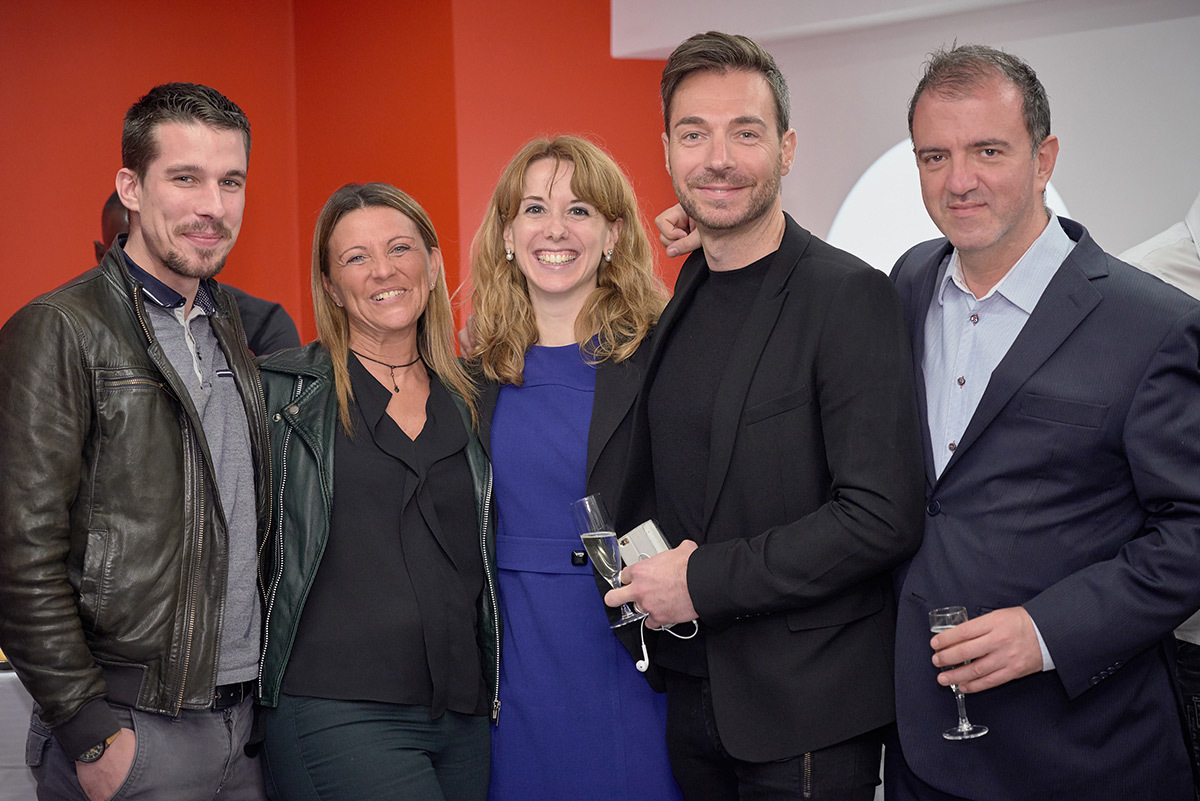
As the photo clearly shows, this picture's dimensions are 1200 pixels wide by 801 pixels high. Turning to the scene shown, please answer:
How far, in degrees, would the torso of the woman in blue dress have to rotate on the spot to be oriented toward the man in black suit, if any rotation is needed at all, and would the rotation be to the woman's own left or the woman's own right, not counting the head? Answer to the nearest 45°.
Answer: approximately 45° to the woman's own left

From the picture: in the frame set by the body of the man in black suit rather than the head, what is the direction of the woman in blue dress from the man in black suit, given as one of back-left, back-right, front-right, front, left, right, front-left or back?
right

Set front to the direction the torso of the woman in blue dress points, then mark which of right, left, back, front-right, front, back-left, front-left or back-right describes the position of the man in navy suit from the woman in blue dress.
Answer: front-left

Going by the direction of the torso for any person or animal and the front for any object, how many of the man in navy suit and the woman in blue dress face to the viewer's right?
0

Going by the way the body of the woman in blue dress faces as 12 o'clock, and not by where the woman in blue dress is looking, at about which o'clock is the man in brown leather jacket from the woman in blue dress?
The man in brown leather jacket is roughly at 2 o'clock from the woman in blue dress.

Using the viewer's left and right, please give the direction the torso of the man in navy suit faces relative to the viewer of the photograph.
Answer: facing the viewer and to the left of the viewer

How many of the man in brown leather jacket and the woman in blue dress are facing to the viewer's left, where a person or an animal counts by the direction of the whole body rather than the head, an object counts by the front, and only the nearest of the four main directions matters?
0

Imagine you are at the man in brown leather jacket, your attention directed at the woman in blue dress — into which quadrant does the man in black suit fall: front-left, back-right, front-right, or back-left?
front-right

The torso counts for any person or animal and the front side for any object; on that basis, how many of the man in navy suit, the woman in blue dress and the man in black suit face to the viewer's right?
0

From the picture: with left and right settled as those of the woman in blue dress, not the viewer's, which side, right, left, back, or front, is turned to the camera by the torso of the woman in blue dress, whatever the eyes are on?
front

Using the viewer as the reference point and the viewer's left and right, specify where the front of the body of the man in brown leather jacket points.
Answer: facing the viewer and to the right of the viewer

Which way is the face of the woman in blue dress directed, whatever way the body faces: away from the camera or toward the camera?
toward the camera
